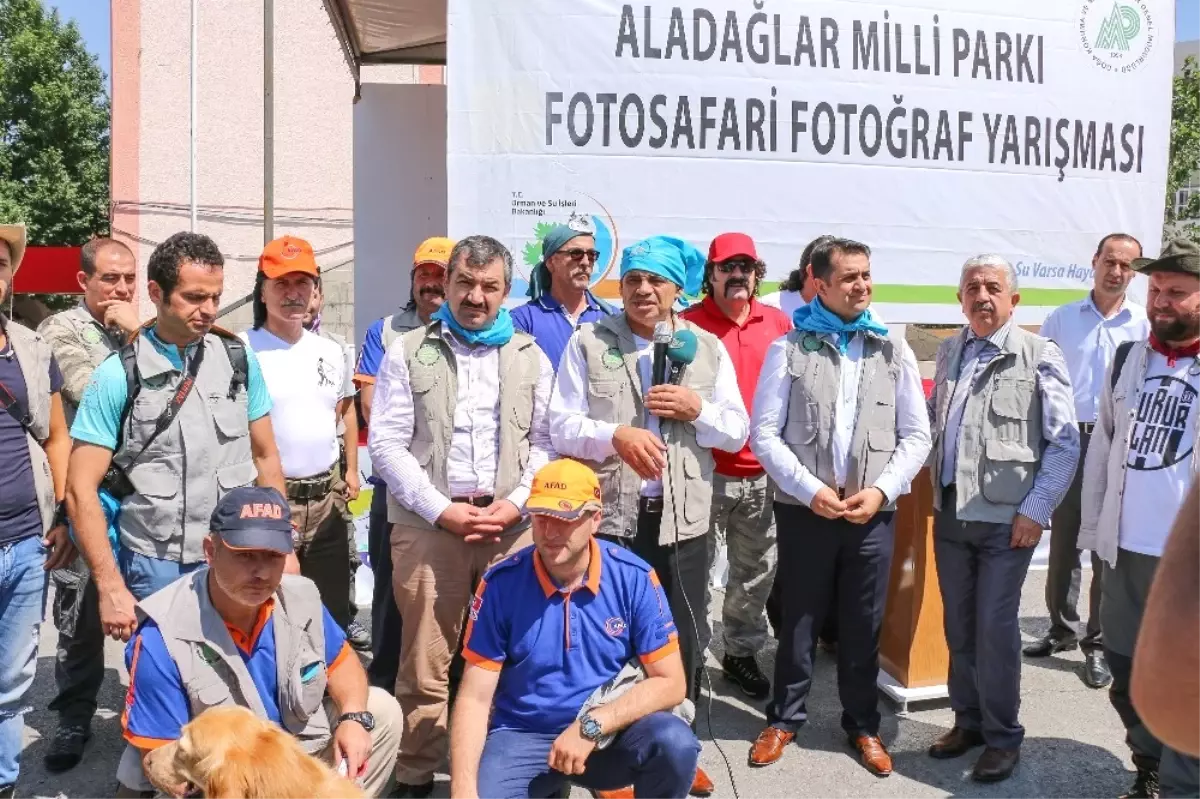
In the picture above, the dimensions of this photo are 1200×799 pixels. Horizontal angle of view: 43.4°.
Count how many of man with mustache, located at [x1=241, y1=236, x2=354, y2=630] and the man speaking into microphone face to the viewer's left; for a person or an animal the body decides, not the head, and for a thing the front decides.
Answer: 0

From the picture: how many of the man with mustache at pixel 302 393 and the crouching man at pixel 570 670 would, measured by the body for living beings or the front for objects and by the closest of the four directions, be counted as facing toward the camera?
2

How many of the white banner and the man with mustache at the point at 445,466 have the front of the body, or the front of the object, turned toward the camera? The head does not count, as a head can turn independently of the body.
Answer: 2

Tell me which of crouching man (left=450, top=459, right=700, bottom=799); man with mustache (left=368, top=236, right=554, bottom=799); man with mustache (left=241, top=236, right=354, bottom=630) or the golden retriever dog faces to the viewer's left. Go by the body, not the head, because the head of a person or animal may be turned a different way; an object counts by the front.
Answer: the golden retriever dog

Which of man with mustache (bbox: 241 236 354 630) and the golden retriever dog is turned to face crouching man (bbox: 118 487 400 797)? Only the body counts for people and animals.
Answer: the man with mustache

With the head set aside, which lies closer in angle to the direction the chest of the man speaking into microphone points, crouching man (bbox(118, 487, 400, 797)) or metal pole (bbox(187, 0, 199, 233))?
the crouching man

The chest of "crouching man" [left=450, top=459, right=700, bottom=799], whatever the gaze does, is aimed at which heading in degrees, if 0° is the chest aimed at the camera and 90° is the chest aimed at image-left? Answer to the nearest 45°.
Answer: approximately 0°
